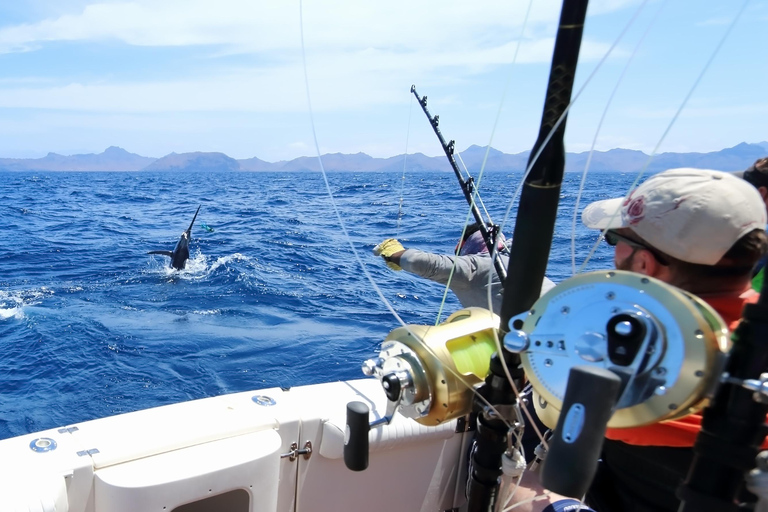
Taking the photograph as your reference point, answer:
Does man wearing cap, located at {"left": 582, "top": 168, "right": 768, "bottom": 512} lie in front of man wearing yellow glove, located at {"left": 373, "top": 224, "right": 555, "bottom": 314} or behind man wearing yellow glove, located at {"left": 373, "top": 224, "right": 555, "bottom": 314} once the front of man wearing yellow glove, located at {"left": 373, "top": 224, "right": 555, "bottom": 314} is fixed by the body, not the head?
behind

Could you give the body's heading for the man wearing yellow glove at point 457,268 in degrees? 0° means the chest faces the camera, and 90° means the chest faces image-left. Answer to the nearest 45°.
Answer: approximately 135°

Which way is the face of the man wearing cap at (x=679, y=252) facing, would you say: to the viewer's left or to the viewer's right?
to the viewer's left

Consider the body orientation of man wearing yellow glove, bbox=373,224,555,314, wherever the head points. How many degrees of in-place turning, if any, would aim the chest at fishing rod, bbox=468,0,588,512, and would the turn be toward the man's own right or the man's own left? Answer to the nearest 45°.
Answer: approximately 135° to the man's own left
